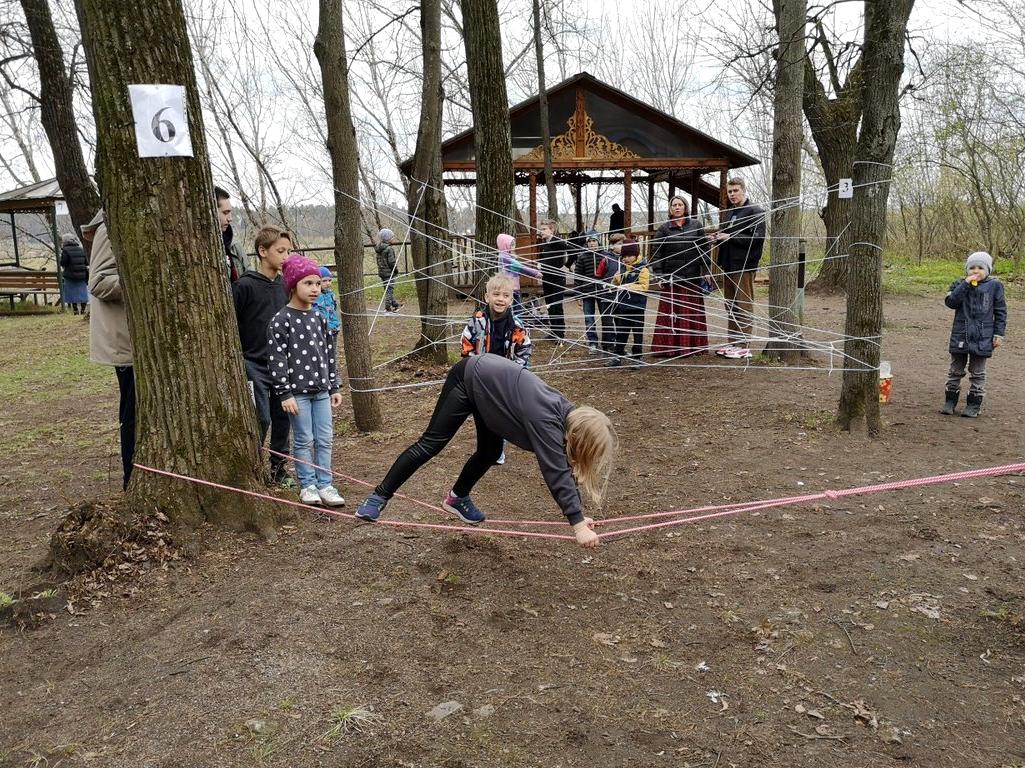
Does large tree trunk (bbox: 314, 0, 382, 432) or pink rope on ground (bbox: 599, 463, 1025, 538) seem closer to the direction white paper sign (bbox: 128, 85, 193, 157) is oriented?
the pink rope on ground

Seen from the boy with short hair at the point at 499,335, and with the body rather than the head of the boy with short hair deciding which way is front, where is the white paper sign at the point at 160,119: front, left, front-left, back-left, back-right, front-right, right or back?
front-right

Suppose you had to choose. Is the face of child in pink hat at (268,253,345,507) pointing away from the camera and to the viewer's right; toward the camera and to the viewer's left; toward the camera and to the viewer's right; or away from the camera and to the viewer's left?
toward the camera and to the viewer's right

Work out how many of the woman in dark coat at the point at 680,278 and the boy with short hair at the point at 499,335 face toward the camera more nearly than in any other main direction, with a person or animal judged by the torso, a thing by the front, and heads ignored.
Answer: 2

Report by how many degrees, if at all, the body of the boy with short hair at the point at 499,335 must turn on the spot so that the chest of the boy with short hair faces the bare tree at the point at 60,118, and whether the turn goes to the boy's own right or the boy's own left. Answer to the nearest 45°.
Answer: approximately 135° to the boy's own right

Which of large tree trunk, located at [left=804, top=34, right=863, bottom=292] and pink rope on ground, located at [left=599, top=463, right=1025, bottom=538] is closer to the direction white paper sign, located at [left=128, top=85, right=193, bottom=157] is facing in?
the pink rope on ground

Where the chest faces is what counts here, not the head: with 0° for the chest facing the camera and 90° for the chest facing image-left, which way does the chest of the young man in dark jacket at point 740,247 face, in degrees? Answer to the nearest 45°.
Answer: approximately 45°

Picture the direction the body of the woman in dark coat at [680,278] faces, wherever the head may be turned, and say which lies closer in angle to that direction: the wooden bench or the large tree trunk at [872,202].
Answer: the large tree trunk

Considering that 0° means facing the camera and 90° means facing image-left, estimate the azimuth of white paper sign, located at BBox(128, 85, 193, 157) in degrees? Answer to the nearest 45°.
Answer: approximately 0°

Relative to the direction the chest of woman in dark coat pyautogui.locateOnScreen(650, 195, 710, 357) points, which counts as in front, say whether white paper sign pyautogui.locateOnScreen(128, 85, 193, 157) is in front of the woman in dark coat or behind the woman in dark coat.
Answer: in front
